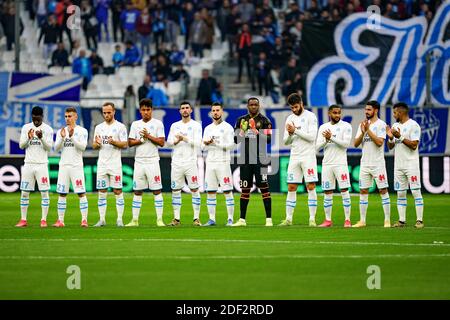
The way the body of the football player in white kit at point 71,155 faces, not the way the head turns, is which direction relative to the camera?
toward the camera

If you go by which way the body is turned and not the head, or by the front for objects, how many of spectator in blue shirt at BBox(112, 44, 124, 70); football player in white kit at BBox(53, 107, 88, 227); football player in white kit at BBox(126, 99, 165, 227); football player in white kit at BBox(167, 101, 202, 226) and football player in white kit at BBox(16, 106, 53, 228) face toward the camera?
5

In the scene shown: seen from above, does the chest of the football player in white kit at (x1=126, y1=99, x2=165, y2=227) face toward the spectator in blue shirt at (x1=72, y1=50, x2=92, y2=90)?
no

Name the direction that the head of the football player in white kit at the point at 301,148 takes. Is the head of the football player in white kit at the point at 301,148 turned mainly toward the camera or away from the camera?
toward the camera

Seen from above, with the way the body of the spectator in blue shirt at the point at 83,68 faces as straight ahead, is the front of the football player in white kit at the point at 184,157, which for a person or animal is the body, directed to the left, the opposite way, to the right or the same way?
the same way

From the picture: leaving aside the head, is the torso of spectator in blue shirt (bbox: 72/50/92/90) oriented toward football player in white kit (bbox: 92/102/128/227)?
yes

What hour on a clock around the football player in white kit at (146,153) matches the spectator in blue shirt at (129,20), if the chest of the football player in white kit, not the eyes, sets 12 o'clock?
The spectator in blue shirt is roughly at 6 o'clock from the football player in white kit.

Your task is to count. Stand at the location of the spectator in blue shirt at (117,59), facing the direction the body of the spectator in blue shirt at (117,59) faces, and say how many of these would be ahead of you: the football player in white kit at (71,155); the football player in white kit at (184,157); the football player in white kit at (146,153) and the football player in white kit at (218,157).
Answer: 4

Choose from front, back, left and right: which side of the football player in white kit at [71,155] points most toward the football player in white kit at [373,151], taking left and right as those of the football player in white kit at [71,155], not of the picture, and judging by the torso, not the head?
left

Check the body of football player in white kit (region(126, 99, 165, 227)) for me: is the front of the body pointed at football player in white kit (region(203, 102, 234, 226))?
no

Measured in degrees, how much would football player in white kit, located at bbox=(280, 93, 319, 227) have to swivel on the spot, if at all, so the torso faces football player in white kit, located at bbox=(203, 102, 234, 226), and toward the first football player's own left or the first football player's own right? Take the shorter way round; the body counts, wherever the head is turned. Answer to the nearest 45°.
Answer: approximately 45° to the first football player's own right

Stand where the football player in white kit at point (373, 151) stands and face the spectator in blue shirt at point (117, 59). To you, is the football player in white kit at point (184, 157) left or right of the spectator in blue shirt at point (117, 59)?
left

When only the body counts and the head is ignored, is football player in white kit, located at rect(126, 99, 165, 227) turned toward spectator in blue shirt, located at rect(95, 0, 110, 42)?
no

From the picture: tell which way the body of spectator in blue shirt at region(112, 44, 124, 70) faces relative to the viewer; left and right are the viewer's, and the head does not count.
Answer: facing the viewer

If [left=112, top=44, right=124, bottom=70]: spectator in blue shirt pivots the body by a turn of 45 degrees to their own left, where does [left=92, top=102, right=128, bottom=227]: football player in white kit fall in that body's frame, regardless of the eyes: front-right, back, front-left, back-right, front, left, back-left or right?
front-right

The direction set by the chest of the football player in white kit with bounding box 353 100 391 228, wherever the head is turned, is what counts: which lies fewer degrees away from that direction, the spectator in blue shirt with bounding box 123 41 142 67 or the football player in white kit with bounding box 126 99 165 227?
the football player in white kit

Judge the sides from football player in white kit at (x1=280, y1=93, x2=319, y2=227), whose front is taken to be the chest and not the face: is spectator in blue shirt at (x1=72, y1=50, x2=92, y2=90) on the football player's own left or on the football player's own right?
on the football player's own right

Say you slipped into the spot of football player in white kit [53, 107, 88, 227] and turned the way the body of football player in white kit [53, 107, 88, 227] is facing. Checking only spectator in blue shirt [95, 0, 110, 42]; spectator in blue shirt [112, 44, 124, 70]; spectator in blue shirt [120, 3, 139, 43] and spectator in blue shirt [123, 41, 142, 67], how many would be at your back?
4

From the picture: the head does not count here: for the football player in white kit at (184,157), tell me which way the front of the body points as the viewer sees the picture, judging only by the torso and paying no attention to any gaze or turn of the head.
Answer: toward the camera
